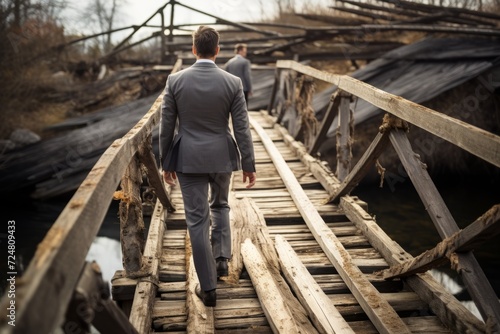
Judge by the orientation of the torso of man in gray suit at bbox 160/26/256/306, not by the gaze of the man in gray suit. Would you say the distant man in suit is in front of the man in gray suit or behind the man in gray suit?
in front

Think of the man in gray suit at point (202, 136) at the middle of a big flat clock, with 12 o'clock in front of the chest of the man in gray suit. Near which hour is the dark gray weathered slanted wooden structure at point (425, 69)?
The dark gray weathered slanted wooden structure is roughly at 1 o'clock from the man in gray suit.

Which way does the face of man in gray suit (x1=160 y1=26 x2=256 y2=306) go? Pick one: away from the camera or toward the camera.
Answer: away from the camera

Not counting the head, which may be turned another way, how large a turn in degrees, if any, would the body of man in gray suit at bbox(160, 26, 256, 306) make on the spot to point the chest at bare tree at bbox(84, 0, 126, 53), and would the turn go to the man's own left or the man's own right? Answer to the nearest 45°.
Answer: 0° — they already face it

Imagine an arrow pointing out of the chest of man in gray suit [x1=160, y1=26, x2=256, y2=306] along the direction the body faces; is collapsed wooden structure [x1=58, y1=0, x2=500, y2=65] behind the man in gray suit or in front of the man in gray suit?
in front

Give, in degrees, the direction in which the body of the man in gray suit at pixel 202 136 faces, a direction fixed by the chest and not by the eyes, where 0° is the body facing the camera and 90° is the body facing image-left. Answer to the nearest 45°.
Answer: approximately 180°
